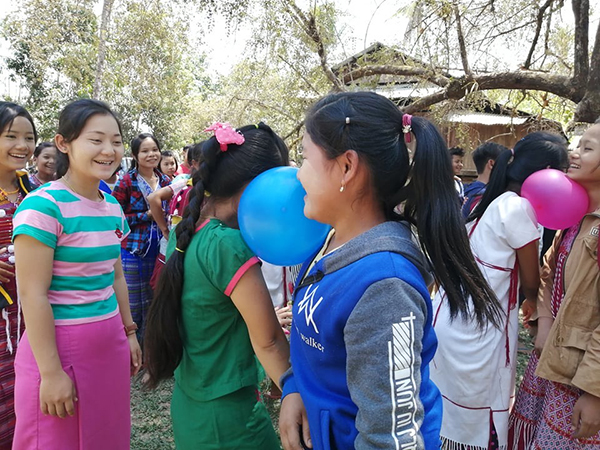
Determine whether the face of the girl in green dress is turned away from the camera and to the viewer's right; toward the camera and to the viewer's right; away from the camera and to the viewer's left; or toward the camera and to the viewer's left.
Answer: away from the camera and to the viewer's right

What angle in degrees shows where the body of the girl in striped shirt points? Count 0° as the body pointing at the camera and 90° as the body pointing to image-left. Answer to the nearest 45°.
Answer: approximately 315°

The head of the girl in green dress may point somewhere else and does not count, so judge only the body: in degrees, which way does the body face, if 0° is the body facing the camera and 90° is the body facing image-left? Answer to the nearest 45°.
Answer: approximately 225°

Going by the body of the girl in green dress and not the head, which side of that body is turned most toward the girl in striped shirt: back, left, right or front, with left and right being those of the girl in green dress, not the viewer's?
left
